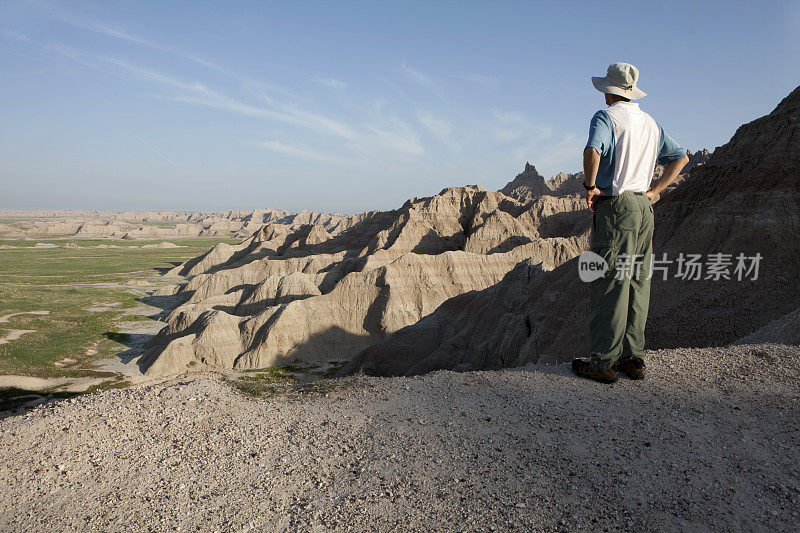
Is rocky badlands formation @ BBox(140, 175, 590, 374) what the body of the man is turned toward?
yes

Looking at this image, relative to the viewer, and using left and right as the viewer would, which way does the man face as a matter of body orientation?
facing away from the viewer and to the left of the viewer
